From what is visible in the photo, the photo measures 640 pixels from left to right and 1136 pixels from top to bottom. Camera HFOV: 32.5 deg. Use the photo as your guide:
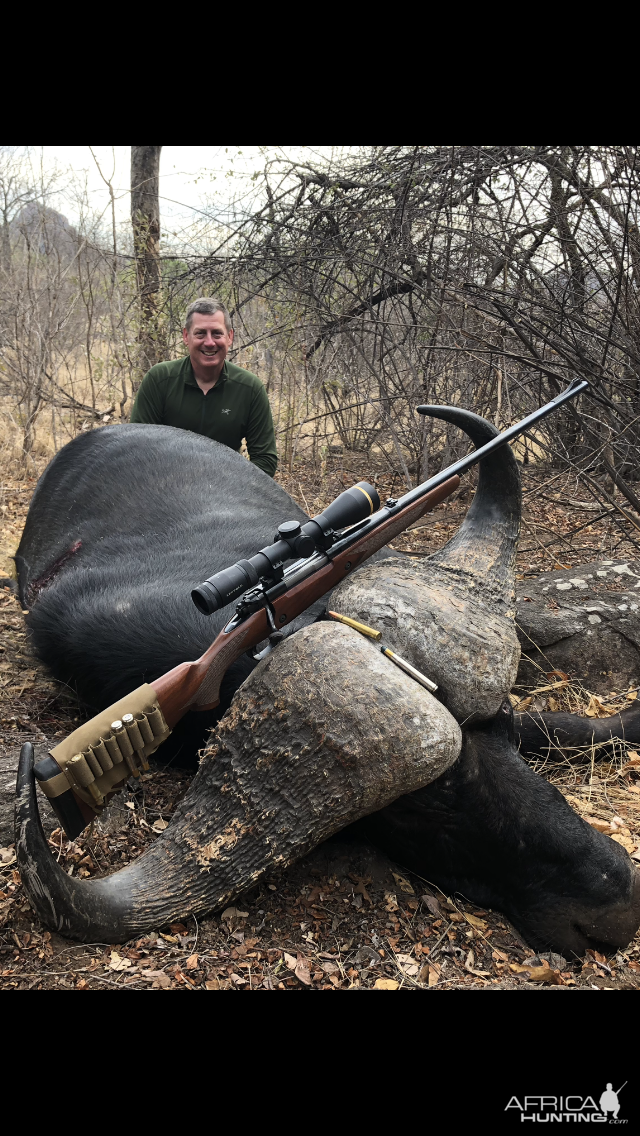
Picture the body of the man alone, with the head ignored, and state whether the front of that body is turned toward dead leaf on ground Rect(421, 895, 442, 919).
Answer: yes

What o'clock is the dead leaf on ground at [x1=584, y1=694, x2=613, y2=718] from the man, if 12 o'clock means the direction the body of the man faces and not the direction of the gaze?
The dead leaf on ground is roughly at 11 o'clock from the man.

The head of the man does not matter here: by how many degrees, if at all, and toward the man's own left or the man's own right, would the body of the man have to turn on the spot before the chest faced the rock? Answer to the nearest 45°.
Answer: approximately 45° to the man's own left

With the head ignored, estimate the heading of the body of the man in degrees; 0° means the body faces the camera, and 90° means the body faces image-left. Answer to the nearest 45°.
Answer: approximately 0°

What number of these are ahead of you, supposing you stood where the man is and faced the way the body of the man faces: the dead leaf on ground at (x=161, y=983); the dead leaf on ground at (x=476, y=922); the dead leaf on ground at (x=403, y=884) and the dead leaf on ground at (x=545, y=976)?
4

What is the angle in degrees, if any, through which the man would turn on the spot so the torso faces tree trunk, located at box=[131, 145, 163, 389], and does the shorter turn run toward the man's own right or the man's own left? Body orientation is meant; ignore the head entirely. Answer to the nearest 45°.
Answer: approximately 180°

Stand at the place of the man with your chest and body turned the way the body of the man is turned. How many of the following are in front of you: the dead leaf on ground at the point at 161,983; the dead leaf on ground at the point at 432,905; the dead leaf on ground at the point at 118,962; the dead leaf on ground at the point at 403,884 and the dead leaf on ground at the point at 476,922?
5

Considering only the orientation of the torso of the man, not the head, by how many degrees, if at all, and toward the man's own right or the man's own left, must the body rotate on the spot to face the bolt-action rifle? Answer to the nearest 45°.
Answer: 0° — they already face it

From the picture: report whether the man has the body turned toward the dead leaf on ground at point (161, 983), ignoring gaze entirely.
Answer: yes
